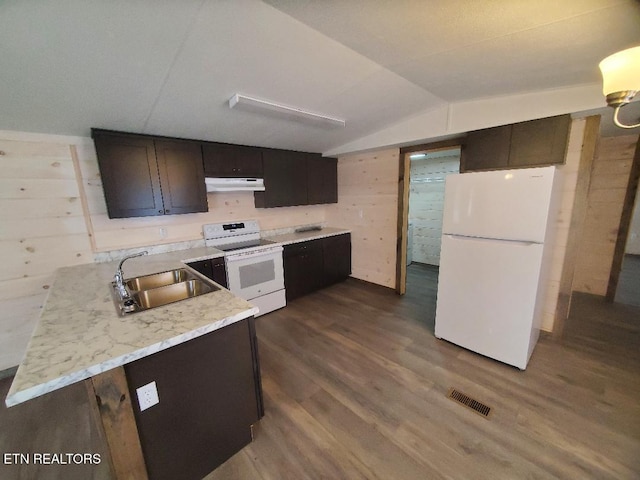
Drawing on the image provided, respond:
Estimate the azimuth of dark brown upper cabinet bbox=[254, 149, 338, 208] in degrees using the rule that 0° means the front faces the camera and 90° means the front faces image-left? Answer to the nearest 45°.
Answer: approximately 315°

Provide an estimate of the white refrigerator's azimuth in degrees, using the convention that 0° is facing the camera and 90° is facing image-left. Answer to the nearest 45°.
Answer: approximately 45°

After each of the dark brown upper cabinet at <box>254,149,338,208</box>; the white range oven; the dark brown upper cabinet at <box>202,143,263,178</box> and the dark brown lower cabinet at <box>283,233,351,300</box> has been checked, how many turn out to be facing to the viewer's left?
0

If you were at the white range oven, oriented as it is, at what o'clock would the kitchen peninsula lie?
The kitchen peninsula is roughly at 2 o'clock from the white range oven.

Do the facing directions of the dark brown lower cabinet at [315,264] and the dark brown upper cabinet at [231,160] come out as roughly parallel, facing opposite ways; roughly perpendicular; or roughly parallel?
roughly parallel

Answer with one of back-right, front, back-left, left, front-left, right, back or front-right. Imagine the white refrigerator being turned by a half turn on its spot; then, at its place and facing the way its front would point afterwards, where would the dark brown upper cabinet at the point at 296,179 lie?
back-left

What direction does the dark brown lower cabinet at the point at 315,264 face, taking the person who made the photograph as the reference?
facing the viewer and to the right of the viewer

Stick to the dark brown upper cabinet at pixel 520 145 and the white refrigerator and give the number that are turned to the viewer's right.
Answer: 0

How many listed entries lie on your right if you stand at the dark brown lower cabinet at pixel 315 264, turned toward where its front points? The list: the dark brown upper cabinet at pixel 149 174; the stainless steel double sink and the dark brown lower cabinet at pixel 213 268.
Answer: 3

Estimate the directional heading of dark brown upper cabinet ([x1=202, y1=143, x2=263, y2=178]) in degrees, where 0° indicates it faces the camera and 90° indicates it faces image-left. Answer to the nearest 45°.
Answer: approximately 315°

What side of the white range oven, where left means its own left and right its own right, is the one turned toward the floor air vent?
front

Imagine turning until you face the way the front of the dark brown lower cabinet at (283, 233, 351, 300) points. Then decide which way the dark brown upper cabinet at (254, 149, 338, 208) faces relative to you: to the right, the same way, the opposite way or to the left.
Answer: the same way
